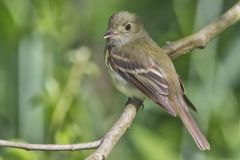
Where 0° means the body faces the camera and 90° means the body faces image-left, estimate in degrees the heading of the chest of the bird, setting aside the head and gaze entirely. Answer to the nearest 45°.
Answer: approximately 90°
